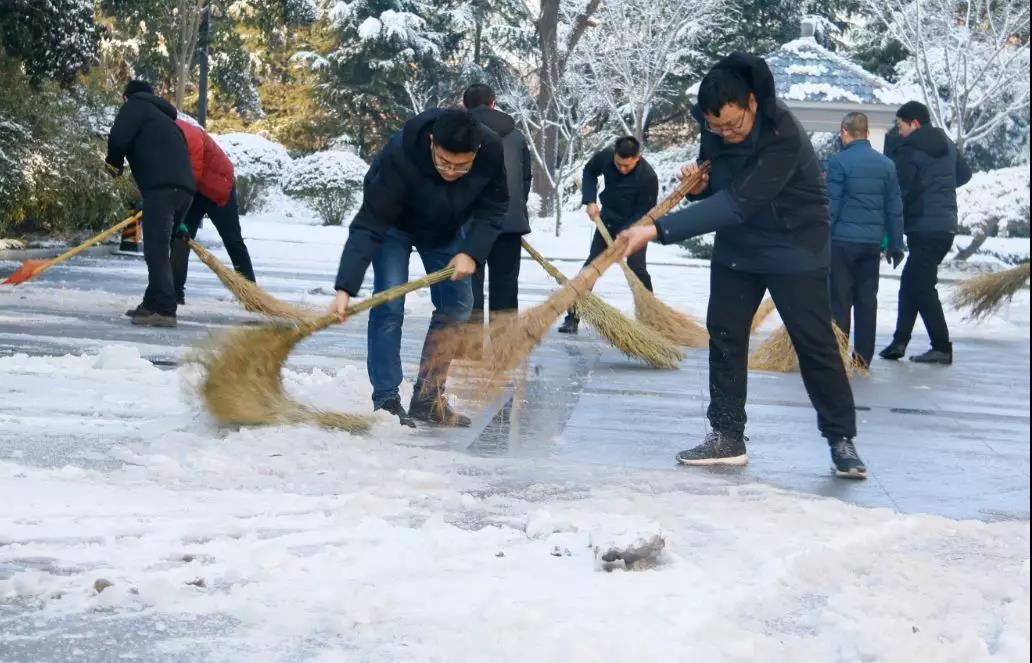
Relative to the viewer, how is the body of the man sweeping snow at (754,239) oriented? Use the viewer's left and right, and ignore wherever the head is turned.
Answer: facing the viewer and to the left of the viewer

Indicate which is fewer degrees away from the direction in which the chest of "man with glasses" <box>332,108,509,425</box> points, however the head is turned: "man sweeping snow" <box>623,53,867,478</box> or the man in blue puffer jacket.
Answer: the man sweeping snow

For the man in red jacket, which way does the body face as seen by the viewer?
to the viewer's left

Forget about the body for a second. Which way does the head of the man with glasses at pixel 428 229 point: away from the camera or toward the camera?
toward the camera

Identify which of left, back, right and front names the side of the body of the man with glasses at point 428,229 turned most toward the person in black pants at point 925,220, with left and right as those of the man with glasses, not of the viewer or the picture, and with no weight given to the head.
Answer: left

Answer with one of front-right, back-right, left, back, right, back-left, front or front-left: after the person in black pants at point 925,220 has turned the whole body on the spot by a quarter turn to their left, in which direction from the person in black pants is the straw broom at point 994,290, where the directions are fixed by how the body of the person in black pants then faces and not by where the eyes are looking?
back-left

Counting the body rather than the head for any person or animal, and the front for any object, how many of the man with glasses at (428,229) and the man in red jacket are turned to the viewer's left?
1

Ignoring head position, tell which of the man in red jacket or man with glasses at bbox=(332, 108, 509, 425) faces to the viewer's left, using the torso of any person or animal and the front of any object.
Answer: the man in red jacket

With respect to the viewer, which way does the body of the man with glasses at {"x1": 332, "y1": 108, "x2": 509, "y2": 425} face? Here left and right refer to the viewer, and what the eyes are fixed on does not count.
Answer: facing the viewer and to the right of the viewer
